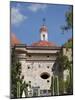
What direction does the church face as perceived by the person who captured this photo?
facing the viewer
